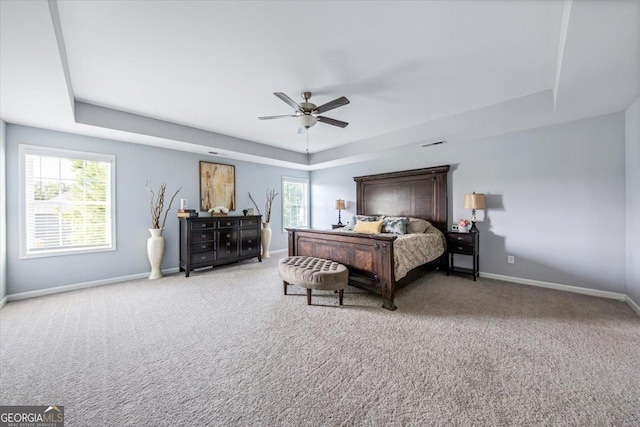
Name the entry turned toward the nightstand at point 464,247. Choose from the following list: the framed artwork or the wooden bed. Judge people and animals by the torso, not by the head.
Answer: the framed artwork

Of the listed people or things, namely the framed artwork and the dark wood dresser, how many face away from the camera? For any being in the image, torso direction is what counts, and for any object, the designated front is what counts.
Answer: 0

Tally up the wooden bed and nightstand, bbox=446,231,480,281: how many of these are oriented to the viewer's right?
0

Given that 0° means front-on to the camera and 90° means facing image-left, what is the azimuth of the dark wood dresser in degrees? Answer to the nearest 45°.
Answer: approximately 315°

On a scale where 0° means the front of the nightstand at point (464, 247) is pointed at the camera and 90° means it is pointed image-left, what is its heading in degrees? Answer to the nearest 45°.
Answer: approximately 45°

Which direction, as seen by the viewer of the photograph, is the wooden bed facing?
facing the viewer and to the left of the viewer

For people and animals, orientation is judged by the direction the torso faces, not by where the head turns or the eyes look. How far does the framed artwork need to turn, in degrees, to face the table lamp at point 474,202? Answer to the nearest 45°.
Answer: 0° — it already faces it

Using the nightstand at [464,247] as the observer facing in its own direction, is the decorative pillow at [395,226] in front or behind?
in front

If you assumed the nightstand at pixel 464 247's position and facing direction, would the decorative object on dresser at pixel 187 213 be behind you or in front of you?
in front

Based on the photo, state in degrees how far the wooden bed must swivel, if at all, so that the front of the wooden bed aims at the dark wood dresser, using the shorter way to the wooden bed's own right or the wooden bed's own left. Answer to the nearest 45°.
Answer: approximately 45° to the wooden bed's own right

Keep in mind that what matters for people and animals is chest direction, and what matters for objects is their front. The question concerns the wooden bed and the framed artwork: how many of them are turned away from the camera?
0

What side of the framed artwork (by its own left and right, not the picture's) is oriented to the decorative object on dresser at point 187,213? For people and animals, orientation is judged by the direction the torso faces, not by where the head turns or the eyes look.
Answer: right
